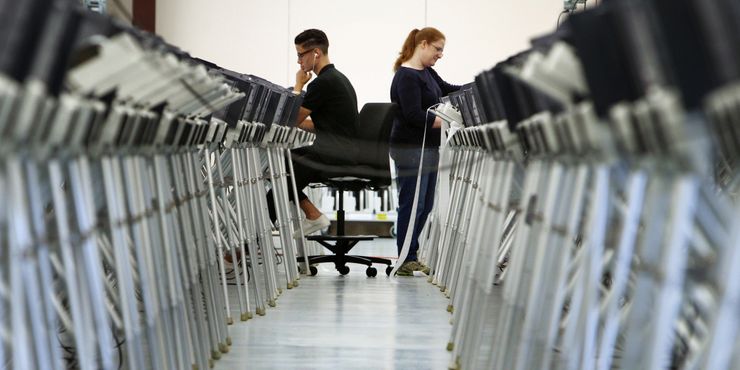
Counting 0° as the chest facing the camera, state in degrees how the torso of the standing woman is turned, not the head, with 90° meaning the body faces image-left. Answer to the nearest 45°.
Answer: approximately 270°

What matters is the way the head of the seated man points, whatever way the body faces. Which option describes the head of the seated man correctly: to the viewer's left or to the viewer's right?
to the viewer's left

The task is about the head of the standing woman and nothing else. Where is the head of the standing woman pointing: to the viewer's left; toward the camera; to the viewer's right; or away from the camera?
to the viewer's right

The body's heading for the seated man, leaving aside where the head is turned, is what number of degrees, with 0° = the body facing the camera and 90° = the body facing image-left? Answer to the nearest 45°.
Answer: approximately 90°

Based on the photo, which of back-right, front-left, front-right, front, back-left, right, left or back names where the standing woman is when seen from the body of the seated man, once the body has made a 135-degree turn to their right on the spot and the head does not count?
front-right
